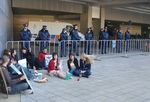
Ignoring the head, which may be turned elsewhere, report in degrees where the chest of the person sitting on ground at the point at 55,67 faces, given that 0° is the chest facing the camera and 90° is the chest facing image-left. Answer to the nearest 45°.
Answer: approximately 315°

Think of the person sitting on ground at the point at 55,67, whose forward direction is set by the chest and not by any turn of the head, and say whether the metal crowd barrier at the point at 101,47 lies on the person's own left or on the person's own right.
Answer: on the person's own left

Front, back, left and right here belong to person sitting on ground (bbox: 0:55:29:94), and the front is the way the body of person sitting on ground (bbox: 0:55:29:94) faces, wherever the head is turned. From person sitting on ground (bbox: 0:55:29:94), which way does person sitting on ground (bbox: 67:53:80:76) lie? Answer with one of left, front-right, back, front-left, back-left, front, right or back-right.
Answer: front-left

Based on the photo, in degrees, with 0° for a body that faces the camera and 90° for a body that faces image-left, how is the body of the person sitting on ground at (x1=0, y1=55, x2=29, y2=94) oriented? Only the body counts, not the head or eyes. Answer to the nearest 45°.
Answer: approximately 270°

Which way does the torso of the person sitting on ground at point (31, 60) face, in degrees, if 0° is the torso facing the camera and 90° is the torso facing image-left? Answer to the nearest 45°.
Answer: approximately 315°

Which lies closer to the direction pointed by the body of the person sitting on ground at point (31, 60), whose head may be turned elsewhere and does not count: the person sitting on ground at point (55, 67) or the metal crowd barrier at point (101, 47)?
the person sitting on ground

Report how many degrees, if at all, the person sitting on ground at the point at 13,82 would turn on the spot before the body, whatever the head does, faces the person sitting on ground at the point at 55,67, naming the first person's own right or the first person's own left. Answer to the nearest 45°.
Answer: approximately 45° to the first person's own left

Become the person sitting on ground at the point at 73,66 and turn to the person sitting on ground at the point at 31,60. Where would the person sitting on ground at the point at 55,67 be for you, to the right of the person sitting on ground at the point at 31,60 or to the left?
left

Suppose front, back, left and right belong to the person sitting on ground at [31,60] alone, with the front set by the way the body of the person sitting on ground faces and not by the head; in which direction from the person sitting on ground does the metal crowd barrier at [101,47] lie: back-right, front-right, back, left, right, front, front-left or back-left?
left

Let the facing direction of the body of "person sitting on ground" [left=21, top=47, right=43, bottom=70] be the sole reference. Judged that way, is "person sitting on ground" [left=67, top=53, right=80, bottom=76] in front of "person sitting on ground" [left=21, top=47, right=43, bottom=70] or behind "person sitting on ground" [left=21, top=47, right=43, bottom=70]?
in front
